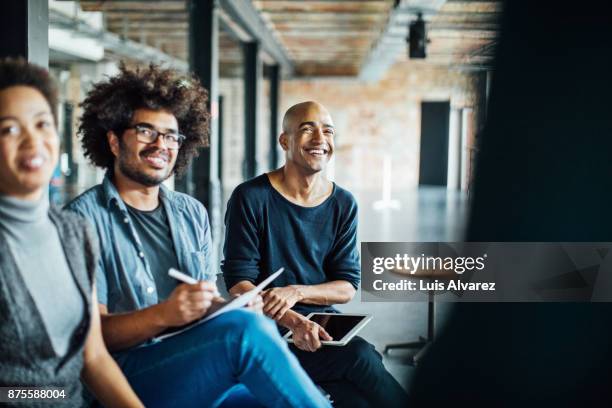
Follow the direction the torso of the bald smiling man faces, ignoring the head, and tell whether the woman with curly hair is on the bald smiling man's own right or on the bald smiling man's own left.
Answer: on the bald smiling man's own right

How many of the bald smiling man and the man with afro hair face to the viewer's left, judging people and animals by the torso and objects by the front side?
0

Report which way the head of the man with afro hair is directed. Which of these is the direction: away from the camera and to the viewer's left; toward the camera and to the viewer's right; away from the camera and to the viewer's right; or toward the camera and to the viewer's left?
toward the camera and to the viewer's right

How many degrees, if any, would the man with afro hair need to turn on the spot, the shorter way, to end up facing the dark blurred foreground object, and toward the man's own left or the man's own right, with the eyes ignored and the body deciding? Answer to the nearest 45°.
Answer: approximately 45° to the man's own left

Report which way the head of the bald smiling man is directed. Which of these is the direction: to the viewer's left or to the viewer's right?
to the viewer's right

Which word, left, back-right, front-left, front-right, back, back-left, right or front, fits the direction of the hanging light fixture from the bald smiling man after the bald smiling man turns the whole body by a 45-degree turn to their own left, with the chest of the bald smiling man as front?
left

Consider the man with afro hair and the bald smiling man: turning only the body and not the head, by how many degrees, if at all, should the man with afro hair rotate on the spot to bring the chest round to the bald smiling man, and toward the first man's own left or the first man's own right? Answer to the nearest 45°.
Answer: approximately 90° to the first man's own left
